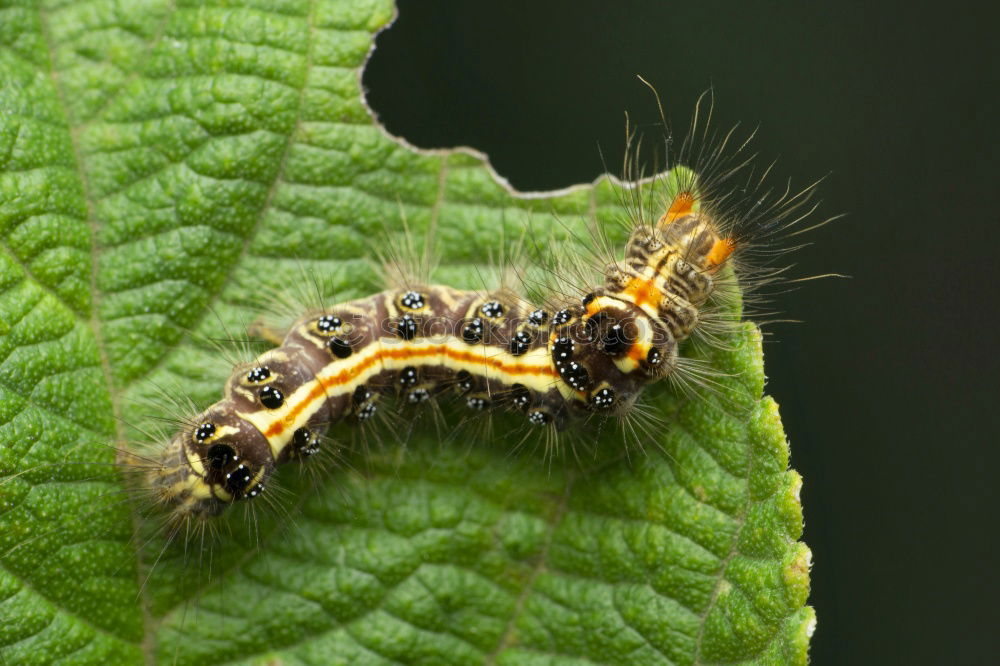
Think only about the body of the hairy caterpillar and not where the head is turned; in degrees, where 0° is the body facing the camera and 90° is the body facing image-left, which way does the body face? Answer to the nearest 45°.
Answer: approximately 225°
